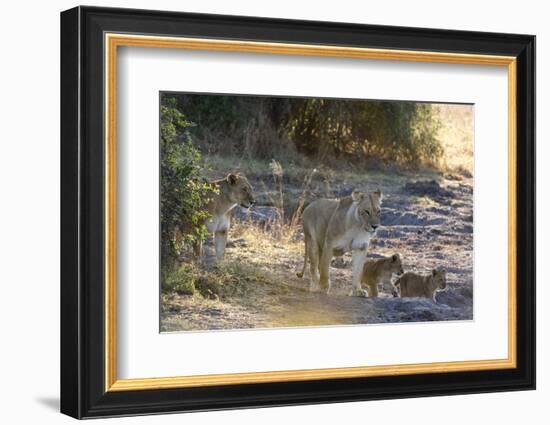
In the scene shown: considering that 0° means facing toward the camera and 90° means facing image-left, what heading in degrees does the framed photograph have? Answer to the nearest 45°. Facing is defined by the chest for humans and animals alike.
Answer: approximately 315°
